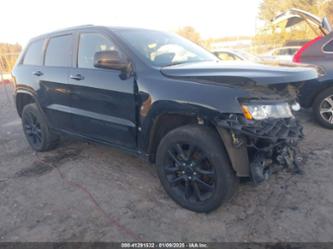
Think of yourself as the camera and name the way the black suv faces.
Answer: facing the viewer and to the right of the viewer
